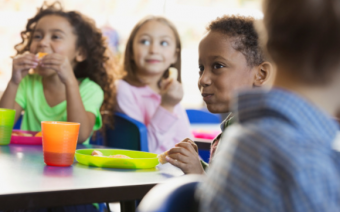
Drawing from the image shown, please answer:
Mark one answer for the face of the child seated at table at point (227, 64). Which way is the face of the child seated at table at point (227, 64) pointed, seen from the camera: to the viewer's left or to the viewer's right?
to the viewer's left

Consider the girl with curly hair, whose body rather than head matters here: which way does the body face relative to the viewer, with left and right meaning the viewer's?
facing the viewer and to the left of the viewer

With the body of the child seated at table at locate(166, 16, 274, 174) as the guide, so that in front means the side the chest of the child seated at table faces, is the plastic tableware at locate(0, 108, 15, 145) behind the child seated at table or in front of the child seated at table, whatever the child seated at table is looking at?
in front

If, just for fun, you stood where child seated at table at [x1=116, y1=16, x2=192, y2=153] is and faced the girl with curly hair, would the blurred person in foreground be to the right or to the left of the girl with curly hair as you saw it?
left

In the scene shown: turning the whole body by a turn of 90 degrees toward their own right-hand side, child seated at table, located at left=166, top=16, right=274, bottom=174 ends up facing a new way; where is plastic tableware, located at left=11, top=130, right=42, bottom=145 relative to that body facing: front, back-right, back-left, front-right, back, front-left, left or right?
front-left

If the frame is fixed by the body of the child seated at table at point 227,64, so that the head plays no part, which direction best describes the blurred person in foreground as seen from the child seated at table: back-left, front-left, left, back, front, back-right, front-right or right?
front-left

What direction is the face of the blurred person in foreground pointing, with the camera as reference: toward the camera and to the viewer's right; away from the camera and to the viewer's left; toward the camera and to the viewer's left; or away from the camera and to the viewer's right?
away from the camera and to the viewer's left

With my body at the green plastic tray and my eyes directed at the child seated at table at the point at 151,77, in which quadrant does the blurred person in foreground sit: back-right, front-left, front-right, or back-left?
back-right

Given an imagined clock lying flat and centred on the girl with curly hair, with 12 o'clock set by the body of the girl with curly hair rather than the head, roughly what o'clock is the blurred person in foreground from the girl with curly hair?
The blurred person in foreground is roughly at 10 o'clock from the girl with curly hair.
